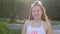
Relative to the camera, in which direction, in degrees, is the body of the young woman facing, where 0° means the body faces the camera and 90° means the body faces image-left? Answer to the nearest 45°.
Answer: approximately 0°
